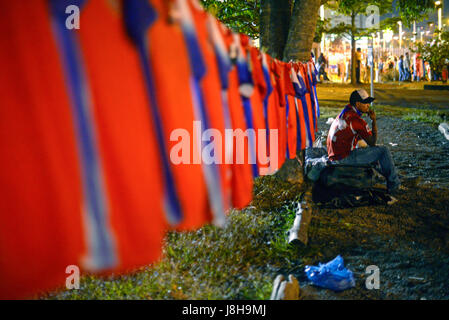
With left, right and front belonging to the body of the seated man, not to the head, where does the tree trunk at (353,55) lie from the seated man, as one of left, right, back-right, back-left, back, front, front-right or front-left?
left

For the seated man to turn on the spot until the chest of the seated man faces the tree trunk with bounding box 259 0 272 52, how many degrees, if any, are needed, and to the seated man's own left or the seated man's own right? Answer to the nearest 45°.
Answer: approximately 135° to the seated man's own left

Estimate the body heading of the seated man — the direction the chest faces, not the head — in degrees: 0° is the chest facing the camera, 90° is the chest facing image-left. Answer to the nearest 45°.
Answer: approximately 270°

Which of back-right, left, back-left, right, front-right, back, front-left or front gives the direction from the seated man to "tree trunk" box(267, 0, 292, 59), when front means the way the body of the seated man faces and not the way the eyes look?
back-left

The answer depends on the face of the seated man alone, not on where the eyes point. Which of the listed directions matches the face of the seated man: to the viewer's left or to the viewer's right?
to the viewer's right

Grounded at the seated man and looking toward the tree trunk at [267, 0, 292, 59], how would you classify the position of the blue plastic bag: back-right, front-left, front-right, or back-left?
back-left

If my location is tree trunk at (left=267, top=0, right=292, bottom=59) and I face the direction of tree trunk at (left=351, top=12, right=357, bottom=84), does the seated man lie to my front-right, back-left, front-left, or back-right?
back-right

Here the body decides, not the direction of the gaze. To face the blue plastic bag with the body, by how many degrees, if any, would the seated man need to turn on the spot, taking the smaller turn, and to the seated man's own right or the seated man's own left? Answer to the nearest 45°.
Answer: approximately 90° to the seated man's own right
